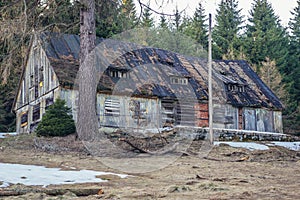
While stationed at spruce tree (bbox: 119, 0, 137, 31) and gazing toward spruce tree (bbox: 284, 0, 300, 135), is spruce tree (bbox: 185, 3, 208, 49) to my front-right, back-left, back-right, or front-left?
front-left
